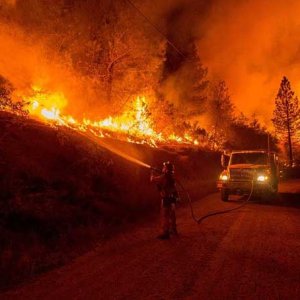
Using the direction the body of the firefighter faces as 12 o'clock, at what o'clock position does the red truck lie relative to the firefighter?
The red truck is roughly at 4 o'clock from the firefighter.

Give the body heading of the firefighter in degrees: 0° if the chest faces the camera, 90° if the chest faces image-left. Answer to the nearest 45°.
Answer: approximately 90°
